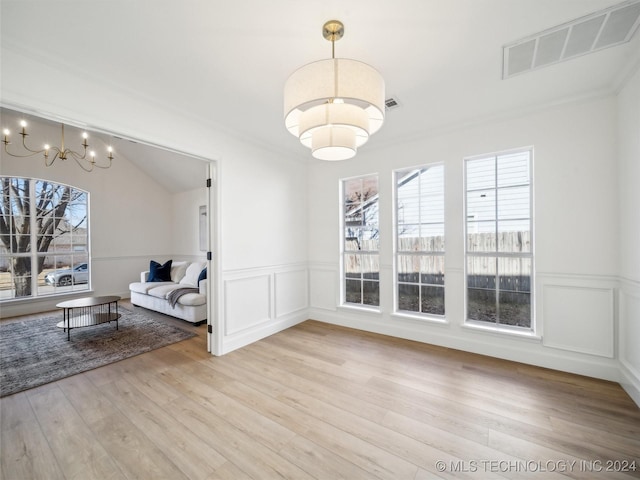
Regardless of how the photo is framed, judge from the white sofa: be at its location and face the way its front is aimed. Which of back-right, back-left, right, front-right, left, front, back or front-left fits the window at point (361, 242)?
left

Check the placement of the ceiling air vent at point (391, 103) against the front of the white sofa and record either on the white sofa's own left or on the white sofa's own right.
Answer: on the white sofa's own left

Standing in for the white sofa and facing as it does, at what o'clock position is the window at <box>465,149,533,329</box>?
The window is roughly at 9 o'clock from the white sofa.

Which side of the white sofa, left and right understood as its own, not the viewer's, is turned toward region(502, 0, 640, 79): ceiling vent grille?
left

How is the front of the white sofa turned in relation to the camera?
facing the viewer and to the left of the viewer

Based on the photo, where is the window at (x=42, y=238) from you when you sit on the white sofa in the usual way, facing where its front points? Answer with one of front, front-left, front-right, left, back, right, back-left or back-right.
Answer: right

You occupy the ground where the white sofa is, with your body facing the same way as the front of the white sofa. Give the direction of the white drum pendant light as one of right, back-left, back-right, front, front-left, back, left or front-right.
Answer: front-left

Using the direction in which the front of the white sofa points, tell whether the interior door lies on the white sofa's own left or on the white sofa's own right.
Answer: on the white sofa's own left
